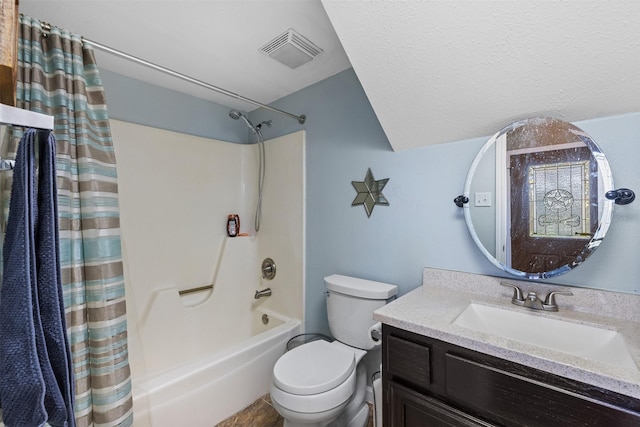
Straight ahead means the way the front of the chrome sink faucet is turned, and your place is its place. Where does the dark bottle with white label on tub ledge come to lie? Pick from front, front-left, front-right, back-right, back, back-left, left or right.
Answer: front-right

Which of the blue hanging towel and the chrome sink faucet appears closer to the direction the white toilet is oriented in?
the blue hanging towel

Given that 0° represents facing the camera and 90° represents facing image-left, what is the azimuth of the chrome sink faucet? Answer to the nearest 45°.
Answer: approximately 45°

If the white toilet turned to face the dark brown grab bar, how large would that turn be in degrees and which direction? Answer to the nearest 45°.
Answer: approximately 90° to its right

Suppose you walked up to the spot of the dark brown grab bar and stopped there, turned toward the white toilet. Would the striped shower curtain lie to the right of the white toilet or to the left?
right

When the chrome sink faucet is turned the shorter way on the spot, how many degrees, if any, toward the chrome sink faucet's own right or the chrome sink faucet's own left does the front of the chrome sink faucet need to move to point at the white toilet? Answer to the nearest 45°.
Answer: approximately 45° to the chrome sink faucet's own right
